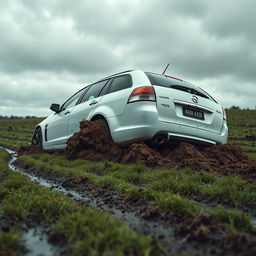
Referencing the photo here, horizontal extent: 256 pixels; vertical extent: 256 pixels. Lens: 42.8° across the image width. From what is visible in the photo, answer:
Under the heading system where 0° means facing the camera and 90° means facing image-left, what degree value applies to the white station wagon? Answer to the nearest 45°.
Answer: approximately 135°
